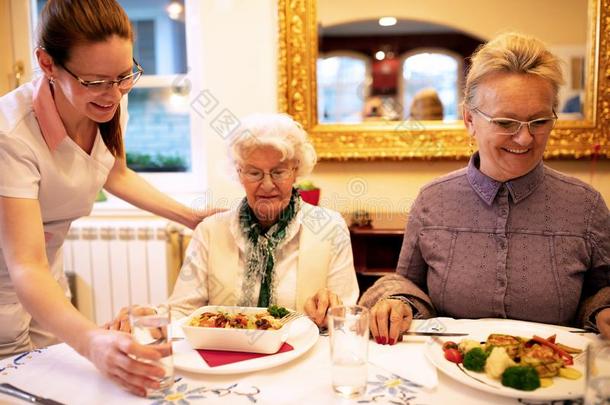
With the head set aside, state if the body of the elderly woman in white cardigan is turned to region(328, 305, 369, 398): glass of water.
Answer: yes

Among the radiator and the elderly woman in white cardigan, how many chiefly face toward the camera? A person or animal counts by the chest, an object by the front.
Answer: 2

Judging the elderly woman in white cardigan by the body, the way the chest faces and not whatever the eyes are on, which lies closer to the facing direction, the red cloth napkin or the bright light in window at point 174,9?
the red cloth napkin

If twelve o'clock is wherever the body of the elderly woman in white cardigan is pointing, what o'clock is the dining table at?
The dining table is roughly at 12 o'clock from the elderly woman in white cardigan.

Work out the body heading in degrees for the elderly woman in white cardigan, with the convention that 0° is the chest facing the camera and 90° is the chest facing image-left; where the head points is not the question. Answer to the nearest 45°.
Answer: approximately 0°

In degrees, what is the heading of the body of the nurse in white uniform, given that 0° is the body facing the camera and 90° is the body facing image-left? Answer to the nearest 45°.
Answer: approximately 315°

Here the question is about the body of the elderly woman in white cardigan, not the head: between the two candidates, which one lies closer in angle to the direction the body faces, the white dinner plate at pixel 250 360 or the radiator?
the white dinner plate
